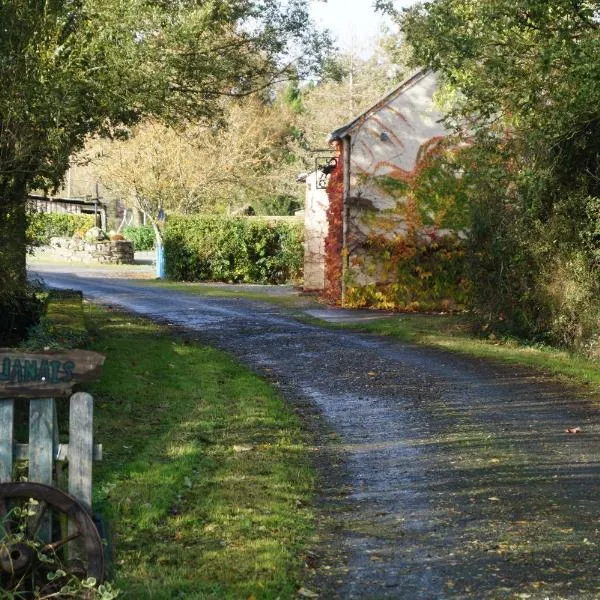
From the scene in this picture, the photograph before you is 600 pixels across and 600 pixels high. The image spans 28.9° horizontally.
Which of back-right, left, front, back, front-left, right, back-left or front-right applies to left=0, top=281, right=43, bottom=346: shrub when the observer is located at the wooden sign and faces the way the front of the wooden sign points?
back

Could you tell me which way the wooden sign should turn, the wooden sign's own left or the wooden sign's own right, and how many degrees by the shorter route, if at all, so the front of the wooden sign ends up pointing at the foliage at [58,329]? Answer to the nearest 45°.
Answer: approximately 180°

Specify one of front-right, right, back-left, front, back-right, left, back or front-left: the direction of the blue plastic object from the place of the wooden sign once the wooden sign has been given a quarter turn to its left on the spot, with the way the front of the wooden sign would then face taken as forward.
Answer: left

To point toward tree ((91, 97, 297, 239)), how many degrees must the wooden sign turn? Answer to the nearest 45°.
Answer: approximately 180°

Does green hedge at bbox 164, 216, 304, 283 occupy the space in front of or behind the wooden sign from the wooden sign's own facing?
behind

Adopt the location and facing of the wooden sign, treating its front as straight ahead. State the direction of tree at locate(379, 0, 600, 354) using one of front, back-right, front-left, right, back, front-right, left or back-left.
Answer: back-left

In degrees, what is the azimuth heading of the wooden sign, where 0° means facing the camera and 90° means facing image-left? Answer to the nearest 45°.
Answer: approximately 0°

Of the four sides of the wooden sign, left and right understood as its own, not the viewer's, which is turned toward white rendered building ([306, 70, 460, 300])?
back
